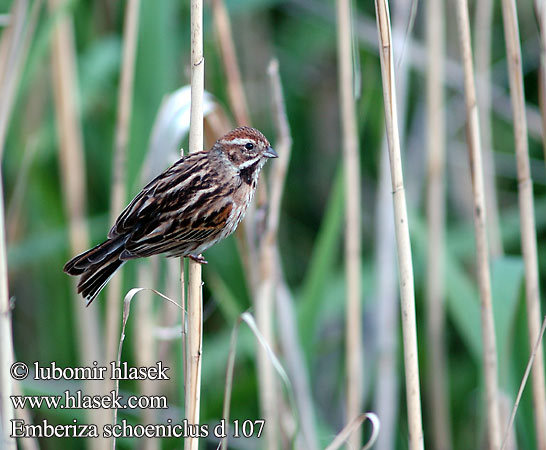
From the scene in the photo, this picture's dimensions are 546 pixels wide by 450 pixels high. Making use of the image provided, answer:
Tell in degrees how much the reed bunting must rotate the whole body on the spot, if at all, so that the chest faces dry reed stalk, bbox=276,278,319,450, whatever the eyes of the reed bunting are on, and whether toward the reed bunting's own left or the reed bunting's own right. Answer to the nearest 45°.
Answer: approximately 45° to the reed bunting's own left

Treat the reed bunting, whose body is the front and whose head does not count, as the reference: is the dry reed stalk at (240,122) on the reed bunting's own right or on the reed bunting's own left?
on the reed bunting's own left

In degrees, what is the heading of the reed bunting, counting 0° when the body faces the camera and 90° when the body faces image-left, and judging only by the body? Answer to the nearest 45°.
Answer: approximately 270°

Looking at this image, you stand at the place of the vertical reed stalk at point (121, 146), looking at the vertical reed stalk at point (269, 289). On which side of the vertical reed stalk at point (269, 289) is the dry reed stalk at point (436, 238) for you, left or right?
left

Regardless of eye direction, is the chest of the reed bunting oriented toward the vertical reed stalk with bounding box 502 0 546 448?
yes

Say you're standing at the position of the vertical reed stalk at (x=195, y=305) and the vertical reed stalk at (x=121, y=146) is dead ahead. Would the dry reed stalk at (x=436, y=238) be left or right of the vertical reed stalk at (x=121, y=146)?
right

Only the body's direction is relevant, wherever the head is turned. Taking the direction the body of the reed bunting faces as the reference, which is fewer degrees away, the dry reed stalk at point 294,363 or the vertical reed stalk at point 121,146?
the dry reed stalk

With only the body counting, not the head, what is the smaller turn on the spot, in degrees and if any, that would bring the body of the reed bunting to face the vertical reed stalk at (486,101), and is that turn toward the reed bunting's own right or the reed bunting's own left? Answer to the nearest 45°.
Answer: approximately 45° to the reed bunting's own left

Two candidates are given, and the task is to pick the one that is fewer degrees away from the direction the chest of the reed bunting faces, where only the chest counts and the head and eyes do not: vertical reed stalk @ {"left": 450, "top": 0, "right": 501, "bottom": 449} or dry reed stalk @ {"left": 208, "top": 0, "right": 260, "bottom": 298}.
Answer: the vertical reed stalk

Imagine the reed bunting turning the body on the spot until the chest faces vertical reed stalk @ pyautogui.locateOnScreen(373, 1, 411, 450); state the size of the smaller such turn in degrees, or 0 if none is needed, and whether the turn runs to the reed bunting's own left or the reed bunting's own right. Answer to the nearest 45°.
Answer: approximately 45° to the reed bunting's own left

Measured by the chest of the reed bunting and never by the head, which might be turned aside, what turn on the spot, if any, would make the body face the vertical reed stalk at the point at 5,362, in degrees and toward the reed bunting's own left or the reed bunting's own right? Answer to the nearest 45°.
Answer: approximately 135° to the reed bunting's own right

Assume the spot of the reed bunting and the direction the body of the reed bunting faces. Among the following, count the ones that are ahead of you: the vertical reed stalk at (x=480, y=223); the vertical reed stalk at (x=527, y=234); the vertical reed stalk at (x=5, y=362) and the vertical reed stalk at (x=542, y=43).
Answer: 3
